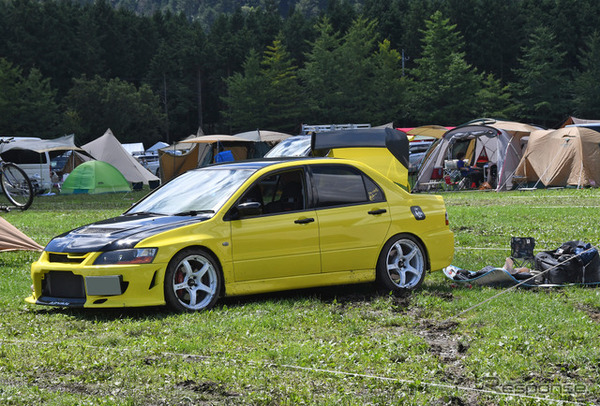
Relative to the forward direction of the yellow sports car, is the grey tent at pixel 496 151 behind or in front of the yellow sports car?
behind

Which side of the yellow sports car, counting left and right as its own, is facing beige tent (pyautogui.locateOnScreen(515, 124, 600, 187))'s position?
back

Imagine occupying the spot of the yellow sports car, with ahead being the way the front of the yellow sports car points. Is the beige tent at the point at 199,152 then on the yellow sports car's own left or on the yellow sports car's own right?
on the yellow sports car's own right

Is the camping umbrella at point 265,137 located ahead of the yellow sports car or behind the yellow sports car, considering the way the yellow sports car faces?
behind

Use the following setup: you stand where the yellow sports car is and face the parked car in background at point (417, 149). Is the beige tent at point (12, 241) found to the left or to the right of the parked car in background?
left

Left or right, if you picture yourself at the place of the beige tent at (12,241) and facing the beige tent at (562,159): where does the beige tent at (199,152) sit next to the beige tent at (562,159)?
left

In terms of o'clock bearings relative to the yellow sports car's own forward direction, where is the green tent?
The green tent is roughly at 4 o'clock from the yellow sports car.

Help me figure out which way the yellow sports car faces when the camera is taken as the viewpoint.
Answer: facing the viewer and to the left of the viewer

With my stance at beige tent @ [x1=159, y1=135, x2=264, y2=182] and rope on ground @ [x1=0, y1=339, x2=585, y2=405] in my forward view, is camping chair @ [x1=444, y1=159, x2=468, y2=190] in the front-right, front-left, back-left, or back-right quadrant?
front-left

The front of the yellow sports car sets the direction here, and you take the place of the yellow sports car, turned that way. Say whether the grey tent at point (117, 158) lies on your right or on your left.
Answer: on your right

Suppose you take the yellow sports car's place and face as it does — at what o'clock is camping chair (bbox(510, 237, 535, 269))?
The camping chair is roughly at 7 o'clock from the yellow sports car.

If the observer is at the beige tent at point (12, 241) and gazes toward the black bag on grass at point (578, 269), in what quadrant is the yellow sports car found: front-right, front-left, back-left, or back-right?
front-right

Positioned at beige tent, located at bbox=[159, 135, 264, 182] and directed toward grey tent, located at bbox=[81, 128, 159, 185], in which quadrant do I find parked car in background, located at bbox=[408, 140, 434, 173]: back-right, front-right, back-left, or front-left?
back-right

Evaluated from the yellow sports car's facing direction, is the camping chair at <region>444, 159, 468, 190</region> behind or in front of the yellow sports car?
behind

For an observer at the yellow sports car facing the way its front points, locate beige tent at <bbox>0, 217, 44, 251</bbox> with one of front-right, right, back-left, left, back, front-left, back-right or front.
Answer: right
